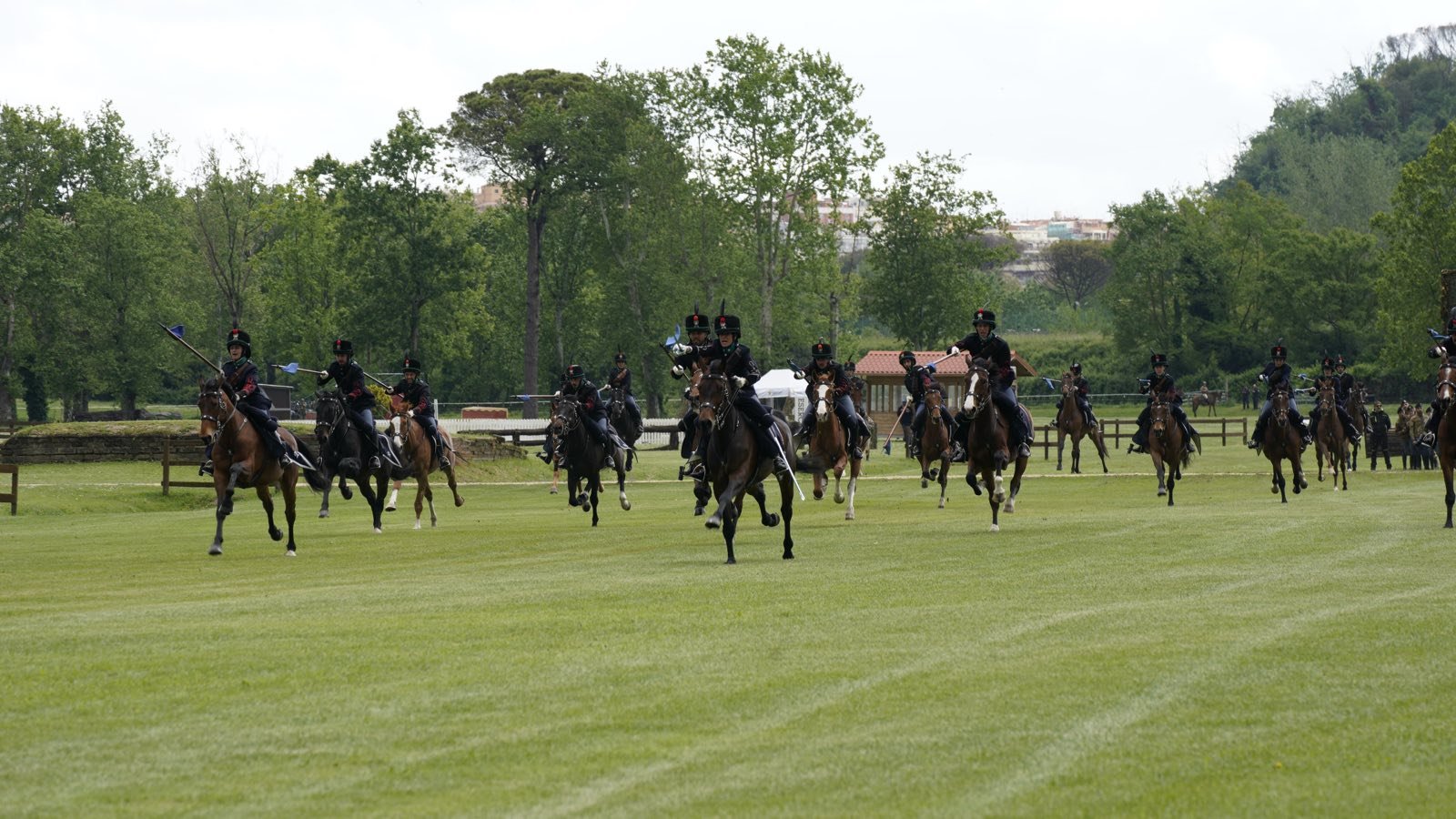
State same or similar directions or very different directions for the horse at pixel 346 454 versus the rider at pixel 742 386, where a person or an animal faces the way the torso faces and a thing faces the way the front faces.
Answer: same or similar directions

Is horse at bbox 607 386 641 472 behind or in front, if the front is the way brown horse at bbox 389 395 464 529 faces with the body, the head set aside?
behind

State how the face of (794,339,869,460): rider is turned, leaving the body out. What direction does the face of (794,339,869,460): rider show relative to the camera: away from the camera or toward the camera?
toward the camera

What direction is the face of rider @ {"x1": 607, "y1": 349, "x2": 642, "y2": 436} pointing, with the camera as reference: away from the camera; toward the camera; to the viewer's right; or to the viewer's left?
toward the camera

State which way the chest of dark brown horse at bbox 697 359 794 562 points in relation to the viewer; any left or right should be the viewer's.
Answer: facing the viewer and to the left of the viewer

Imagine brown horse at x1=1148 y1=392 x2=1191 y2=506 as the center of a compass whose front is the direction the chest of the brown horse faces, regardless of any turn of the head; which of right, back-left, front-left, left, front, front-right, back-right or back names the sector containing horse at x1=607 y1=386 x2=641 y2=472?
right

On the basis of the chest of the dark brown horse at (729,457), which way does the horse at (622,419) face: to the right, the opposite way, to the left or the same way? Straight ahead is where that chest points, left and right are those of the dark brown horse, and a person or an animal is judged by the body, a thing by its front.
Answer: the same way

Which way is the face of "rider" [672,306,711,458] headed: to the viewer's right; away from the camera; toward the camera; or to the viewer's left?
toward the camera

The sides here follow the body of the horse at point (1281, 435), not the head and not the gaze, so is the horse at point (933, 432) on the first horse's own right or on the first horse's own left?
on the first horse's own right

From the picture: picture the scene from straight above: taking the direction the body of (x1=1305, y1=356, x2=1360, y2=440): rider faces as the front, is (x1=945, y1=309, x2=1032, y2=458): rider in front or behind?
in front

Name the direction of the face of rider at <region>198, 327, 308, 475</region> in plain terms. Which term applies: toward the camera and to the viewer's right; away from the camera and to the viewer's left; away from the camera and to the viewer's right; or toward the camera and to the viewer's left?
toward the camera and to the viewer's left

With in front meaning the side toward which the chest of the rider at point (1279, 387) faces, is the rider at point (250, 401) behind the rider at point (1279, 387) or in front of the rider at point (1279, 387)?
in front

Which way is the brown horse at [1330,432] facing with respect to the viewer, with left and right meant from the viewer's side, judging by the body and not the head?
facing the viewer
